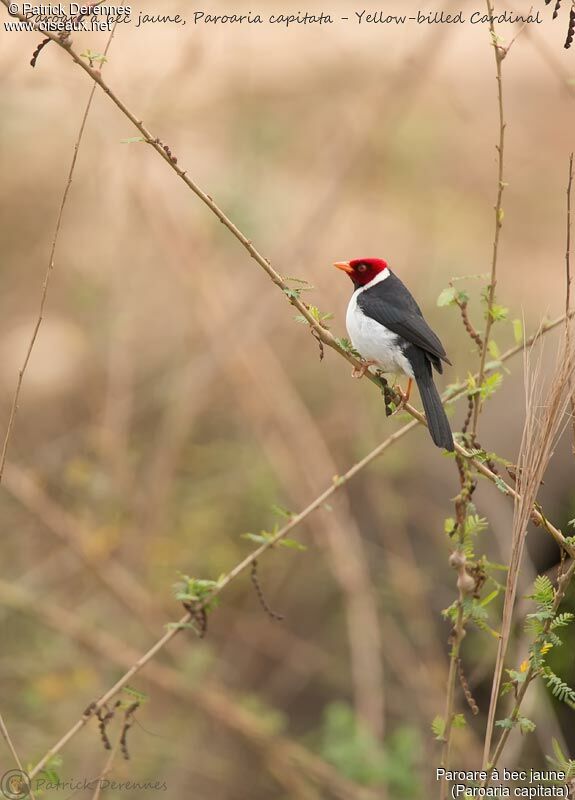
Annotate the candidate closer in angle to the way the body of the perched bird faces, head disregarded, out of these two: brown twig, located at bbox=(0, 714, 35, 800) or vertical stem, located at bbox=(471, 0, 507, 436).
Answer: the brown twig

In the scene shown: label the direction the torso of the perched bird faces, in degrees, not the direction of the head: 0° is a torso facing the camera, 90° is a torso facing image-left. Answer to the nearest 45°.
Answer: approximately 90°
